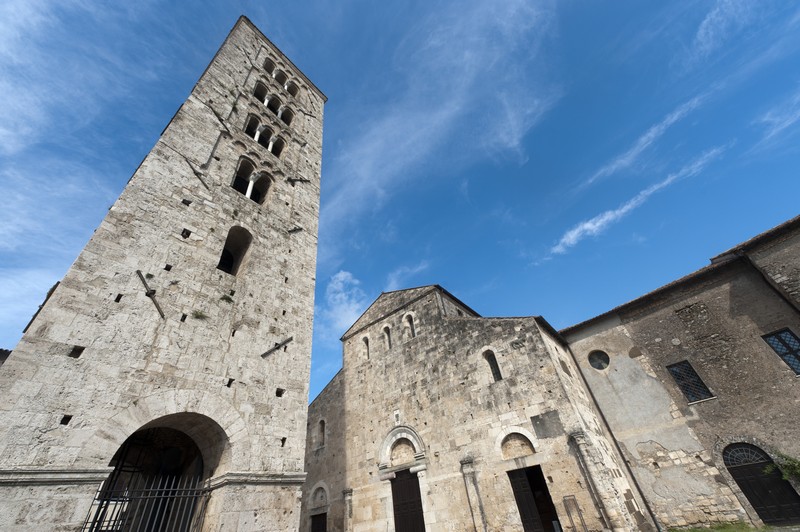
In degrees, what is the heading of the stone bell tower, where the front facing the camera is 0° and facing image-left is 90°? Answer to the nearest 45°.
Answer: approximately 0°

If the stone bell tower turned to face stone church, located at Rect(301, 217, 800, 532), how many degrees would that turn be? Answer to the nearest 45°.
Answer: approximately 90° to its left
